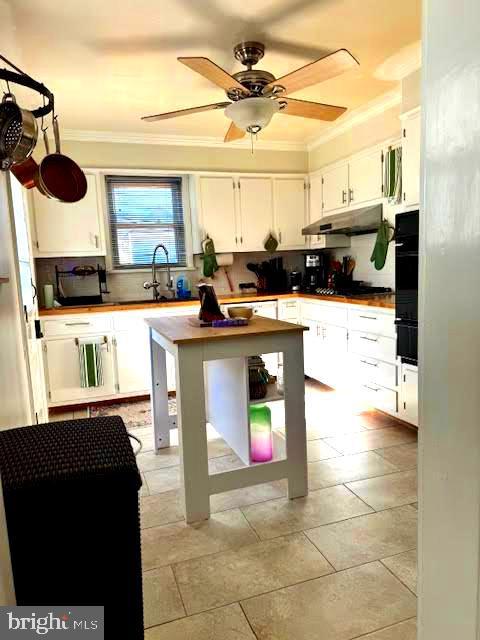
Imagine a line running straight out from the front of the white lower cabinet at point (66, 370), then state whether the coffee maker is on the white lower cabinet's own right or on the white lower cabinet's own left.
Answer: on the white lower cabinet's own left

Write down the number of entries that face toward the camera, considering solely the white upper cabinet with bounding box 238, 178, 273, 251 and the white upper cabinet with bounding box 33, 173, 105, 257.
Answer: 2

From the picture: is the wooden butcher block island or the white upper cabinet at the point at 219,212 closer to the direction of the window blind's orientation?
the wooden butcher block island

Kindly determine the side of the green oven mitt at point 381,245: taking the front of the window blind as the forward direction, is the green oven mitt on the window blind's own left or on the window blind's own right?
on the window blind's own left

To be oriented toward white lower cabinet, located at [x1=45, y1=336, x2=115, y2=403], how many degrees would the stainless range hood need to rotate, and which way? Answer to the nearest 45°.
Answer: approximately 45° to its right

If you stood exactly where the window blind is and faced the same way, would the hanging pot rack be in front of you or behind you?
in front

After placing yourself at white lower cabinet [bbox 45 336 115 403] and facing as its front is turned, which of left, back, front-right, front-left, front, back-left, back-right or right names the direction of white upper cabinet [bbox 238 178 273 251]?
left

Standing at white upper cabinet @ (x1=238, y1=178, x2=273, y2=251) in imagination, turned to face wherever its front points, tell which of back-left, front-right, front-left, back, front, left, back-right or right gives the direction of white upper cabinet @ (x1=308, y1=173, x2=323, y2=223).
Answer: left

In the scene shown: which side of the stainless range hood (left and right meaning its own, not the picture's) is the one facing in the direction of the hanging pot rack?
front

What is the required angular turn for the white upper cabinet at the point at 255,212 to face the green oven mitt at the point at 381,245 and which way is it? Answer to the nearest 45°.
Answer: approximately 45° to its left

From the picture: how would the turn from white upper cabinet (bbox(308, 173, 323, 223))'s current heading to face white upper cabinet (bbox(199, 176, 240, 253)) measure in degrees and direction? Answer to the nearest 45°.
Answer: approximately 45° to its right

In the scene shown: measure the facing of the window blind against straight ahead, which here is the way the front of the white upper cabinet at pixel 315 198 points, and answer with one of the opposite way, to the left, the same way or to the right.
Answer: to the left
